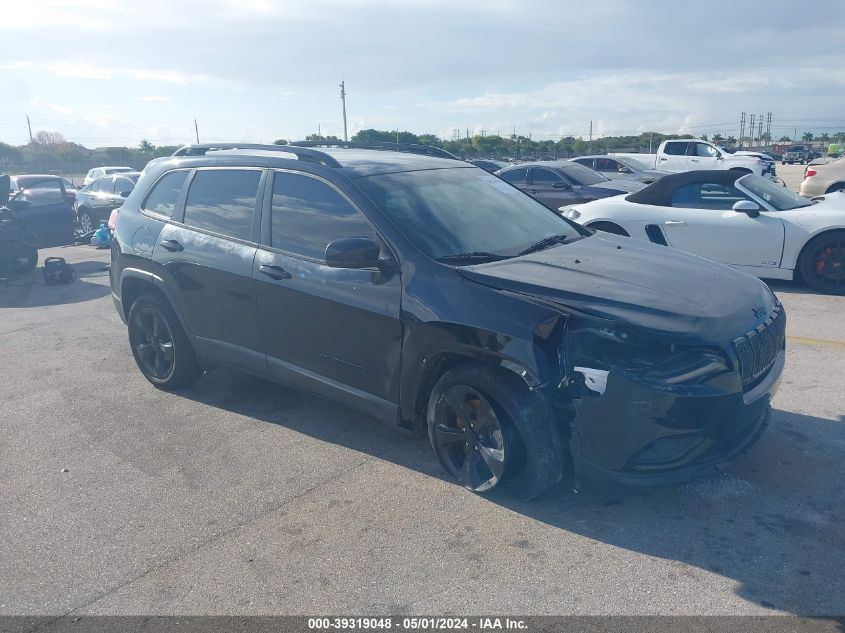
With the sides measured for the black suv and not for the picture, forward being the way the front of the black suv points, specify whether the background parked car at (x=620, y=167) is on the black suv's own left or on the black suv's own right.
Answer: on the black suv's own left

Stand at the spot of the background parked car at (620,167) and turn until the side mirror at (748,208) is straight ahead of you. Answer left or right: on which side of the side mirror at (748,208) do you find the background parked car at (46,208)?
right

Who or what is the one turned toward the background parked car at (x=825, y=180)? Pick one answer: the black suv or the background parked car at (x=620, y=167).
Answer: the background parked car at (x=620, y=167)

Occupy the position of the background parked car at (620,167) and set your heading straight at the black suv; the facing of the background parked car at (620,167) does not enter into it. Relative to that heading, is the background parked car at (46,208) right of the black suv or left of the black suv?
right

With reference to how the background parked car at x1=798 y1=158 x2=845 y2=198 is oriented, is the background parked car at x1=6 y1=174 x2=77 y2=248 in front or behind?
behind

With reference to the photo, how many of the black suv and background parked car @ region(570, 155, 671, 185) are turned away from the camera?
0

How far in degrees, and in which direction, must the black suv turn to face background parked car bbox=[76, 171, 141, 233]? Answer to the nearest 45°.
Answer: approximately 180°

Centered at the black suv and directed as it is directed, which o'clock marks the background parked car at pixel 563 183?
The background parked car is roughly at 8 o'clock from the black suv.

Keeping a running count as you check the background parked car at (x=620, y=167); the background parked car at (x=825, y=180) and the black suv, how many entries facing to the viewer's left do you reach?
0

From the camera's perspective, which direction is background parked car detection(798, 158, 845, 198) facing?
to the viewer's right

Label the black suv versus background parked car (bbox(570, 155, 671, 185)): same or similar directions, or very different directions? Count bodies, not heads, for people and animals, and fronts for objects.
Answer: same or similar directions

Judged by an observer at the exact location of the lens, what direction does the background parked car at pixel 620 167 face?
facing the viewer and to the right of the viewer

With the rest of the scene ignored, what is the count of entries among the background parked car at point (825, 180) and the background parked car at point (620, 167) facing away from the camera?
0
